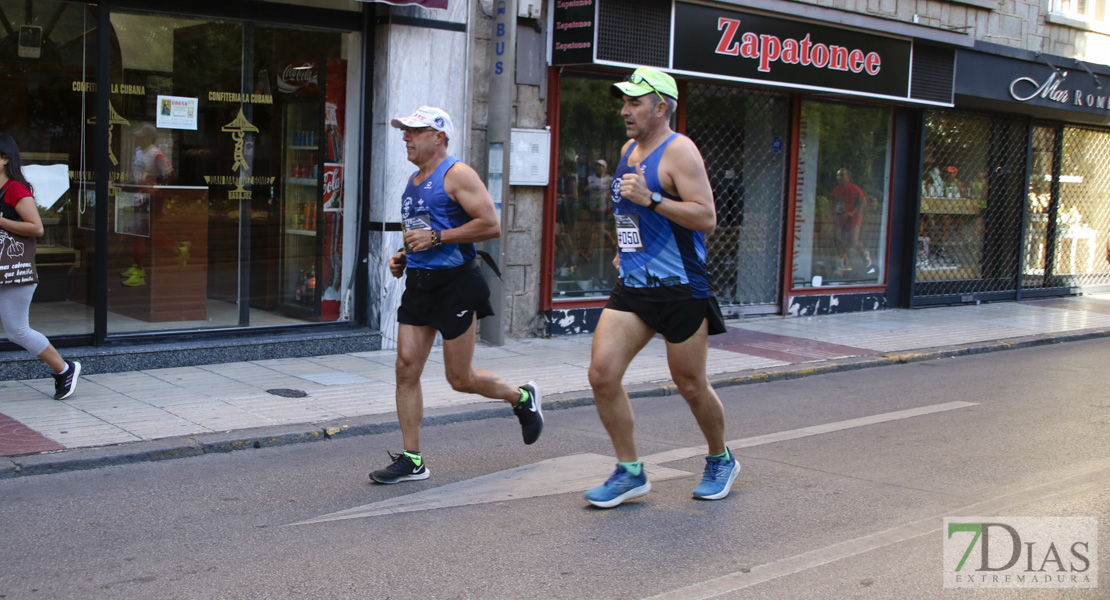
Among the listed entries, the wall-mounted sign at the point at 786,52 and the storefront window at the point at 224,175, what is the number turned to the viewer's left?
0

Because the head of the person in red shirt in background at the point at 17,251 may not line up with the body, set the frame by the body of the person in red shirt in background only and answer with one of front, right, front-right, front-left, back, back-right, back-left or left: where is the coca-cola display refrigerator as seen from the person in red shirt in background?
back-right

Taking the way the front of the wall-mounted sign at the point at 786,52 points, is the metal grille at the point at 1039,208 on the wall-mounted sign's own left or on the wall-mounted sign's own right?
on the wall-mounted sign's own left

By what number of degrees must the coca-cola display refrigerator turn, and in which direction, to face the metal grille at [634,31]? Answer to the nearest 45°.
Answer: approximately 135° to its left

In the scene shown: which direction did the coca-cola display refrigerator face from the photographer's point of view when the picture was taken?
facing the viewer and to the left of the viewer

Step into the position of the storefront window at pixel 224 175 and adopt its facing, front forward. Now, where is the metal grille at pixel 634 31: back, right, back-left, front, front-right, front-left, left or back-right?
front-left

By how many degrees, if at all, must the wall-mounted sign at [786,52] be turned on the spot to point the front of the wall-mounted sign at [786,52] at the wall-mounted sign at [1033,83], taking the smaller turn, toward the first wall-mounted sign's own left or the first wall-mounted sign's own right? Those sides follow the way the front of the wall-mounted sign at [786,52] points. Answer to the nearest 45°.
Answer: approximately 90° to the first wall-mounted sign's own left

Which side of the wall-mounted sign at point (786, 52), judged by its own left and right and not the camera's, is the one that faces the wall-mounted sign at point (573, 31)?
right

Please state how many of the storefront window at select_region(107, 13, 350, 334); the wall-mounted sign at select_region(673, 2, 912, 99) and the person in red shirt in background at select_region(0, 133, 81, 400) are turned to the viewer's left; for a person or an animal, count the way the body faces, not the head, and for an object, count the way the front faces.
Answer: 1

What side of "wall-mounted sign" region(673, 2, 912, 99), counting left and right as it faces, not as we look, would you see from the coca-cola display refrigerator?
right

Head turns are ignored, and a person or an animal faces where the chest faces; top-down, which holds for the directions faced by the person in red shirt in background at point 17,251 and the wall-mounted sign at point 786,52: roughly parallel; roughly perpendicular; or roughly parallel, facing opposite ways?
roughly perpendicular

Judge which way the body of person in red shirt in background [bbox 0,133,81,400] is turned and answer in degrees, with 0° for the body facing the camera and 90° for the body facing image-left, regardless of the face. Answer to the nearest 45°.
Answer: approximately 90°
